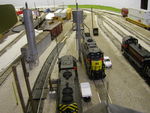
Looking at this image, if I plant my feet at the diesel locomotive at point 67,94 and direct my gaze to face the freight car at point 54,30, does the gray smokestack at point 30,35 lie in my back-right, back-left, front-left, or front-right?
front-left

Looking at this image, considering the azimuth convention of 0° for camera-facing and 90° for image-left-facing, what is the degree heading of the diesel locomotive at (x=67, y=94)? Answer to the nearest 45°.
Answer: approximately 180°

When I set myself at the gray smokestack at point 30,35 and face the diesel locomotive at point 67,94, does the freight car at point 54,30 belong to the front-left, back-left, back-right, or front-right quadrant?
back-left

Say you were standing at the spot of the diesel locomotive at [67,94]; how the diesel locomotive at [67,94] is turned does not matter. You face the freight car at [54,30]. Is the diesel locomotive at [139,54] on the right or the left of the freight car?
right

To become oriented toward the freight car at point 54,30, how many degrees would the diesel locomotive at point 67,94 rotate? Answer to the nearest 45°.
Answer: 0° — it already faces it

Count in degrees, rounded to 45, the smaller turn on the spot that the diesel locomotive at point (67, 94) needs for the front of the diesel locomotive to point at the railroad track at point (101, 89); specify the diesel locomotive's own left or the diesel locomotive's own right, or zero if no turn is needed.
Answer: approximately 45° to the diesel locomotive's own right
